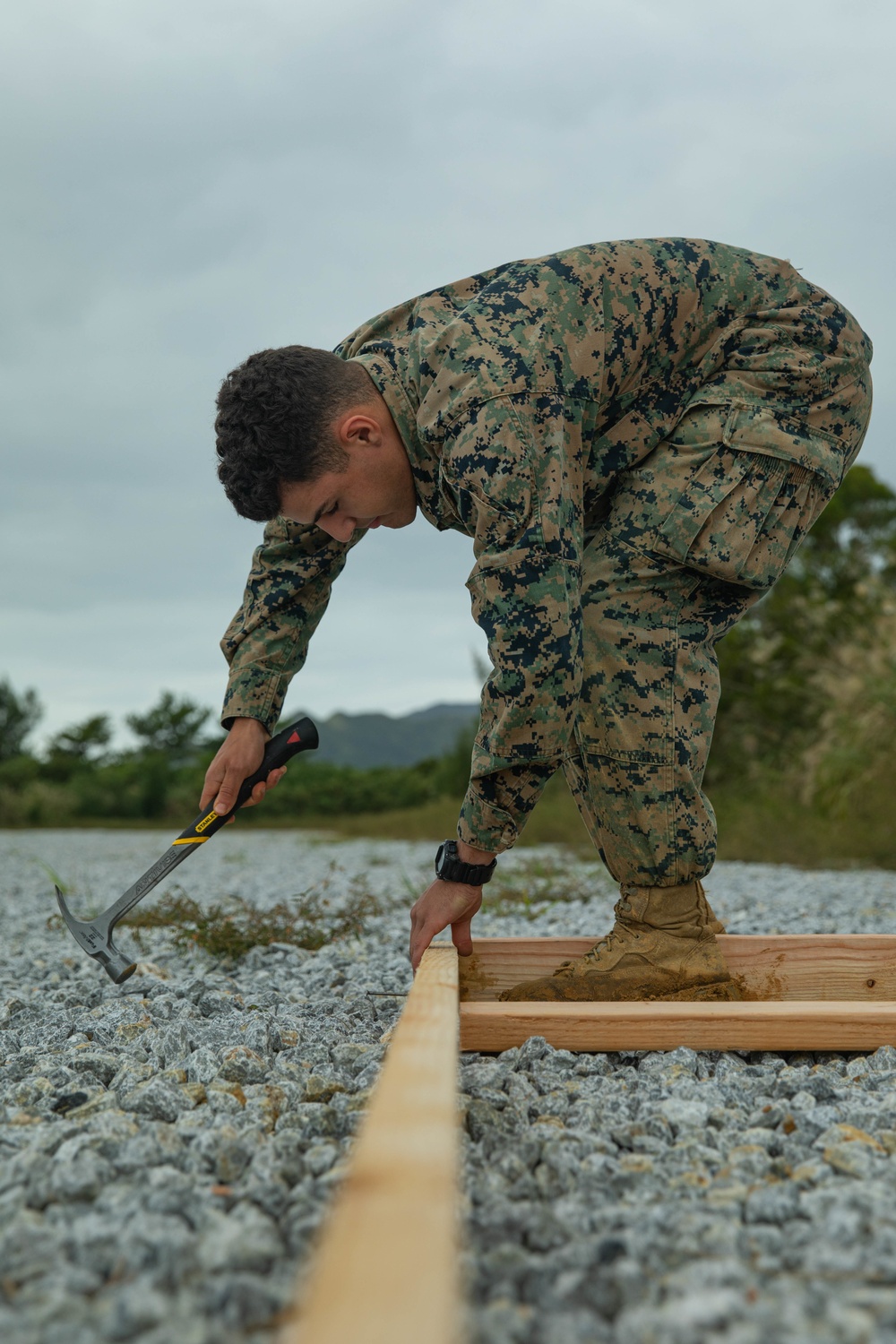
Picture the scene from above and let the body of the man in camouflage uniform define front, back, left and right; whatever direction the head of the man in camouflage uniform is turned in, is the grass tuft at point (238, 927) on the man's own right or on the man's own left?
on the man's own right

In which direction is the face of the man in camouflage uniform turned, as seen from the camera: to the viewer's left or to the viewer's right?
to the viewer's left

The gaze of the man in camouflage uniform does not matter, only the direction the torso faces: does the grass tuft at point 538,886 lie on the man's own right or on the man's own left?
on the man's own right

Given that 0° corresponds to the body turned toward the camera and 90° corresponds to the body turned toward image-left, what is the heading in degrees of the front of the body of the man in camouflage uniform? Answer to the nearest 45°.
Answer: approximately 90°
